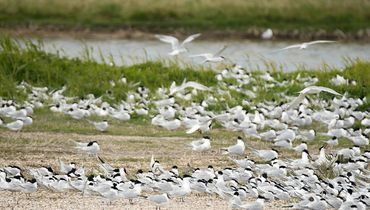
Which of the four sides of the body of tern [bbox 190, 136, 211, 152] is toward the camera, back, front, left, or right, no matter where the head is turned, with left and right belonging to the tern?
right

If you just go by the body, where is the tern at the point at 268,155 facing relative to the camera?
to the viewer's right
